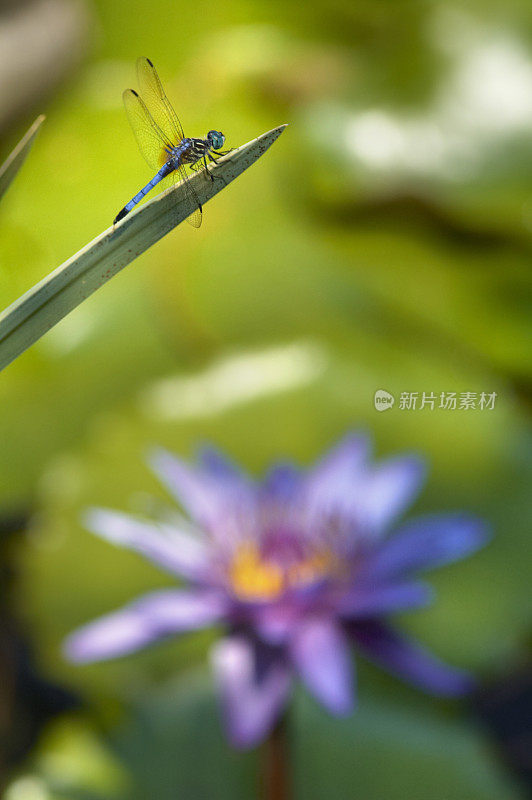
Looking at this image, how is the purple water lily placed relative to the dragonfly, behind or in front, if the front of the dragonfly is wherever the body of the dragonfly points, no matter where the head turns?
in front

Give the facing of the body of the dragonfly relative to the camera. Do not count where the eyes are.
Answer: to the viewer's right
